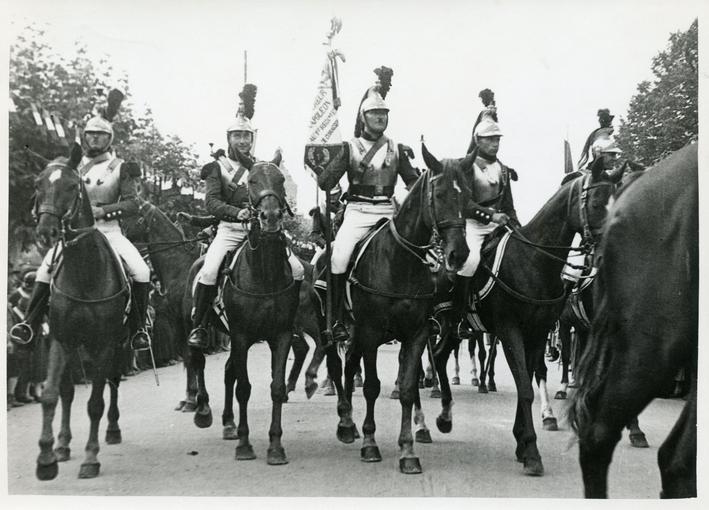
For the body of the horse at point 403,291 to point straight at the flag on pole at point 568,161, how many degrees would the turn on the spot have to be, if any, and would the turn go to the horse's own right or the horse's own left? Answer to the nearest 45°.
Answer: approximately 90° to the horse's own left

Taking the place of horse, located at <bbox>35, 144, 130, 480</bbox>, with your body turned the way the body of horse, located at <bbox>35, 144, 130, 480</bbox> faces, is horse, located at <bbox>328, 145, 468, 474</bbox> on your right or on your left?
on your left

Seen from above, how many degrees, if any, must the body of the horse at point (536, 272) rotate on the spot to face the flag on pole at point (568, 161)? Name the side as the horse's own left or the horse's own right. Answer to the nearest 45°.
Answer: approximately 135° to the horse's own left

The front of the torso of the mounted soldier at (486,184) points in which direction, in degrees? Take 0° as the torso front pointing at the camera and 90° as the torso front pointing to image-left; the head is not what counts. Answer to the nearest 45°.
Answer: approximately 315°

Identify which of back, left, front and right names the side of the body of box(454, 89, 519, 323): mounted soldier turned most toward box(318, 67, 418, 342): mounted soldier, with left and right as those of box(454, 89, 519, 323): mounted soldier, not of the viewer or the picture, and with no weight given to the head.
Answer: right

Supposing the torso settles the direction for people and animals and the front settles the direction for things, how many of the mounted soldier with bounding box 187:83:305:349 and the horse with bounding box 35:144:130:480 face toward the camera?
2

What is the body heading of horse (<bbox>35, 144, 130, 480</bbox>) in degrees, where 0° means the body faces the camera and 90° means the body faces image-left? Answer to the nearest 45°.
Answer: approximately 0°

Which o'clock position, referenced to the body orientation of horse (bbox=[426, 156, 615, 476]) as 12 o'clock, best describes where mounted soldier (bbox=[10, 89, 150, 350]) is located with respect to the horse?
The mounted soldier is roughly at 4 o'clock from the horse.
